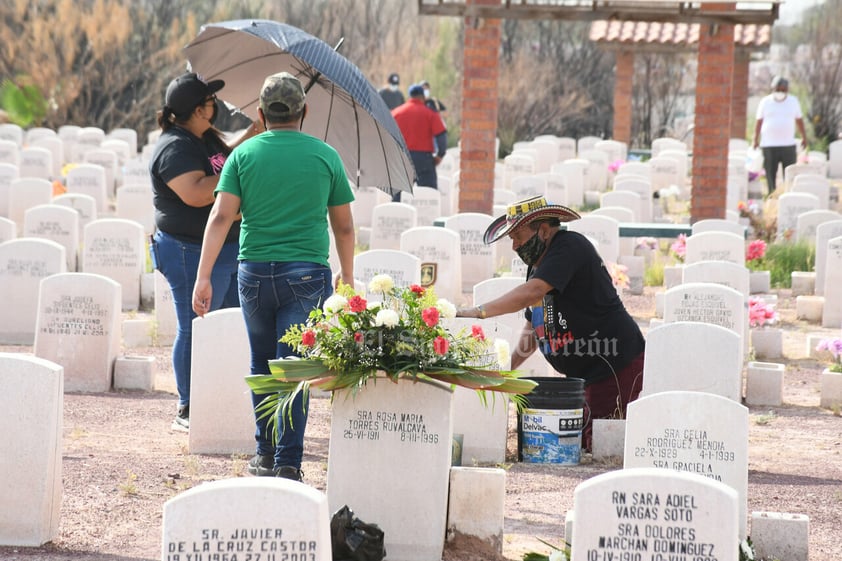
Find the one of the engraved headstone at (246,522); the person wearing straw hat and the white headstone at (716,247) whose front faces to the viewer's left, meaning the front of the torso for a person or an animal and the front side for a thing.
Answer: the person wearing straw hat

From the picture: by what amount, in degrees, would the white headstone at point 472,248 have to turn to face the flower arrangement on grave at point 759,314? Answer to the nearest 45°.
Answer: approximately 45° to its left

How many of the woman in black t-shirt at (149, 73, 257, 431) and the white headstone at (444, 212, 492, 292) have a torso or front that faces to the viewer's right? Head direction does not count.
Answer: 1

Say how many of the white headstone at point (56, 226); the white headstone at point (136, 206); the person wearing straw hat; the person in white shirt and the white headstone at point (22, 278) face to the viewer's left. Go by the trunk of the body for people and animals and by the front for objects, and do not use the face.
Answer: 1

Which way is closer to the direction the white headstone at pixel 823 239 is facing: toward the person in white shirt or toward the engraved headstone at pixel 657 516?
the engraved headstone

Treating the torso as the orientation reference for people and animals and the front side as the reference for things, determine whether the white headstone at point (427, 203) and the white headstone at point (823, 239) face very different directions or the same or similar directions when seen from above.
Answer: same or similar directions

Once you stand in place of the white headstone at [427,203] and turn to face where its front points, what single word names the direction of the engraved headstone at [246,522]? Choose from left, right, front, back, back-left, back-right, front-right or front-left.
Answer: front

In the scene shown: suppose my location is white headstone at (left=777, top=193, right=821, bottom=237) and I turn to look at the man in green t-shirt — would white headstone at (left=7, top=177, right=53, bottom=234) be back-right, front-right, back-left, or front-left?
front-right

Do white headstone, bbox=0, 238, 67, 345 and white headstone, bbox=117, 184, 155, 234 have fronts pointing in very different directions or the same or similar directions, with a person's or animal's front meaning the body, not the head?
same or similar directions

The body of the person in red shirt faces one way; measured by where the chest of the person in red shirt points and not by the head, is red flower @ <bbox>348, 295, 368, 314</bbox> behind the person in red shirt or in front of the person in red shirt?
behind

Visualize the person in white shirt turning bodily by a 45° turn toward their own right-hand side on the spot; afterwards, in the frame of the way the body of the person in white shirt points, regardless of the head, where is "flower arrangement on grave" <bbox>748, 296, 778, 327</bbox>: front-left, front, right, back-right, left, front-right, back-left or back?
front-left

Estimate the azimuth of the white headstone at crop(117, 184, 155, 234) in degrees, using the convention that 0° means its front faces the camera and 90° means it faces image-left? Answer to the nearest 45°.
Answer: approximately 0°

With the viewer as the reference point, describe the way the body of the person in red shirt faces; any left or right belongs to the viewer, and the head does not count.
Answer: facing away from the viewer

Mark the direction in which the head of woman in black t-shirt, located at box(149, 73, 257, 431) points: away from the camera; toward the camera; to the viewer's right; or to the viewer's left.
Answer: to the viewer's right

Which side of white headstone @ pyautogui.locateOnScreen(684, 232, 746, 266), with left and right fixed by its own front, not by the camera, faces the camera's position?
front

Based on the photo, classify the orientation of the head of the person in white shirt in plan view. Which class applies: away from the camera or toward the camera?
toward the camera

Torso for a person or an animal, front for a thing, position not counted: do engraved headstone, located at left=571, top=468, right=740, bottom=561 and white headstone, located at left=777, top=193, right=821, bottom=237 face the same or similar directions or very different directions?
same or similar directions

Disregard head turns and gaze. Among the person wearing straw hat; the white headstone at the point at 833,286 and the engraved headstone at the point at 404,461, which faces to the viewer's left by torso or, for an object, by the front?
the person wearing straw hat
